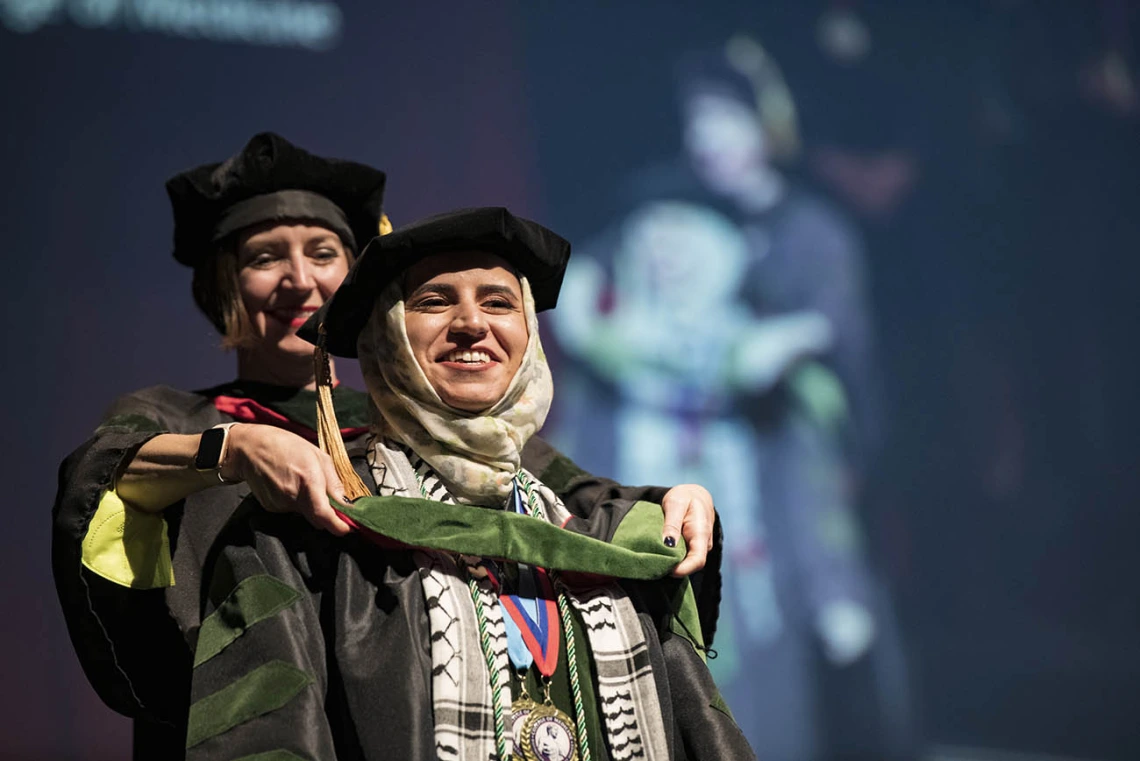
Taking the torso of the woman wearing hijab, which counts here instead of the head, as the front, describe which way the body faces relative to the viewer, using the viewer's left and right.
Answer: facing the viewer and to the right of the viewer

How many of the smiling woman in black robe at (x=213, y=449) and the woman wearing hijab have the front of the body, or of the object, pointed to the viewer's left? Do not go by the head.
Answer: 0

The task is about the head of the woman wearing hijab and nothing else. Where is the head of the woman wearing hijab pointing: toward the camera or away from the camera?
toward the camera

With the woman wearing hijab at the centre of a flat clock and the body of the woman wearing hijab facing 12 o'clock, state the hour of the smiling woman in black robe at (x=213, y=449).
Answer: The smiling woman in black robe is roughly at 6 o'clock from the woman wearing hijab.

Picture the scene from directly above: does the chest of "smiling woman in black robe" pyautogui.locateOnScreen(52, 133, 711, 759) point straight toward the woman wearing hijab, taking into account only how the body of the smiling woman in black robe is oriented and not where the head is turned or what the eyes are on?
yes

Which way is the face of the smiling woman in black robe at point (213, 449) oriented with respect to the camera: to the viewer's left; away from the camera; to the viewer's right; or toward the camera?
toward the camera

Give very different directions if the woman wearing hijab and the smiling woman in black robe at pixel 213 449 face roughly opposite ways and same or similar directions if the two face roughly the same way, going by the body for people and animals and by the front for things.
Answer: same or similar directions
